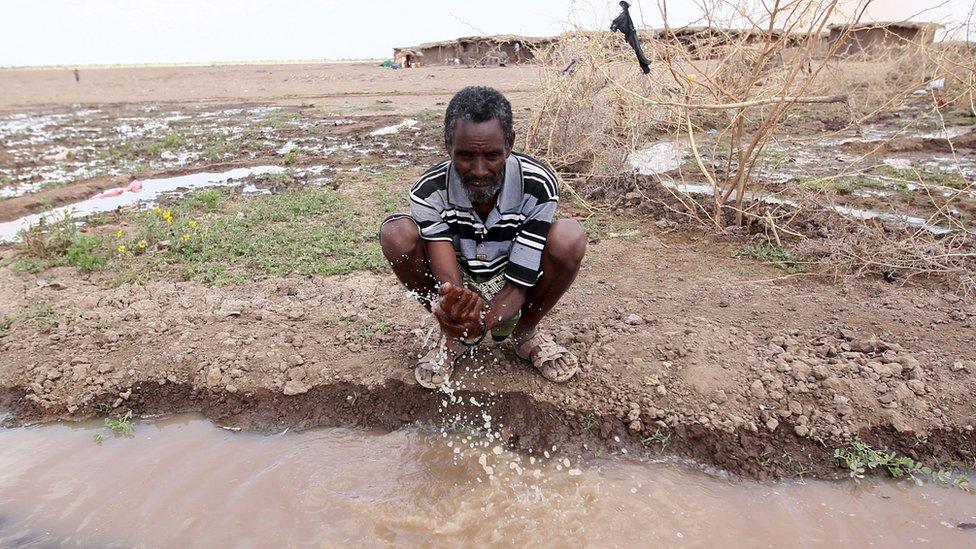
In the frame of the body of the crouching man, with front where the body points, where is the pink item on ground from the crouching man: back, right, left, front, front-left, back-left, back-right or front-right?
back-right

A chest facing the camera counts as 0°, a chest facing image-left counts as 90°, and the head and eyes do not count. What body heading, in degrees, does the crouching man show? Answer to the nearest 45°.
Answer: approximately 0°

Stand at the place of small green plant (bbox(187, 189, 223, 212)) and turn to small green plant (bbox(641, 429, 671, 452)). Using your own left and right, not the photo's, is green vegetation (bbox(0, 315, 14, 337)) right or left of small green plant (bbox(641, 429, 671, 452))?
right

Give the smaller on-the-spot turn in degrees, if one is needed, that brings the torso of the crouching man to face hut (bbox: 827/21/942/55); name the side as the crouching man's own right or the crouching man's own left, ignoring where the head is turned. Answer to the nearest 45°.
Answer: approximately 135° to the crouching man's own left

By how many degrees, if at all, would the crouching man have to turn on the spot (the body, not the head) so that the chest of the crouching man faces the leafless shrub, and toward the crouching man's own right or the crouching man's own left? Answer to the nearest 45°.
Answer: approximately 135° to the crouching man's own left

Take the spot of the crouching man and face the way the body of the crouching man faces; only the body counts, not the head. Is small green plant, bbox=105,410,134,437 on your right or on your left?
on your right
